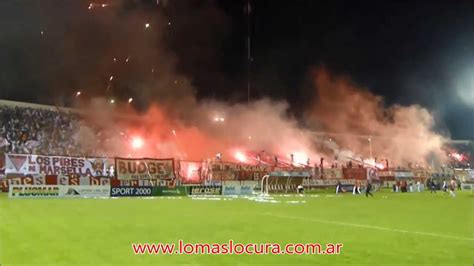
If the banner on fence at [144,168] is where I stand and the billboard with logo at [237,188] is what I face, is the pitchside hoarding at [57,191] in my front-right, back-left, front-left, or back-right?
back-right

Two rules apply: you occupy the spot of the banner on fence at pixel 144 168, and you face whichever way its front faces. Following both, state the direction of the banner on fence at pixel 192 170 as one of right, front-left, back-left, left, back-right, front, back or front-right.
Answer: back-left

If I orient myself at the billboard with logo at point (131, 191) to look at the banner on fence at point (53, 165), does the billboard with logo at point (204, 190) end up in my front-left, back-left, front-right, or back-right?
back-right

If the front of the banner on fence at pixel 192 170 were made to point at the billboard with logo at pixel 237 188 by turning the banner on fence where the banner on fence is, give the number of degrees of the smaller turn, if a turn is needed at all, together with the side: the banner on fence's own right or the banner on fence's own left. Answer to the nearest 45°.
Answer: approximately 45° to the banner on fence's own left

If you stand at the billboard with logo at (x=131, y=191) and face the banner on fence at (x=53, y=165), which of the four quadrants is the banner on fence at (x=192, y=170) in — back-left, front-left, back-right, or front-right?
back-right

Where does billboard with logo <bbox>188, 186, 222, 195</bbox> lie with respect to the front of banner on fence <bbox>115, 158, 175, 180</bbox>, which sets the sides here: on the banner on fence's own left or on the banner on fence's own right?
on the banner on fence's own left

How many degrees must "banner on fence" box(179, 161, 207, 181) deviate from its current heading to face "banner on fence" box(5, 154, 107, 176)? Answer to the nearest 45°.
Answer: approximately 45° to its right
